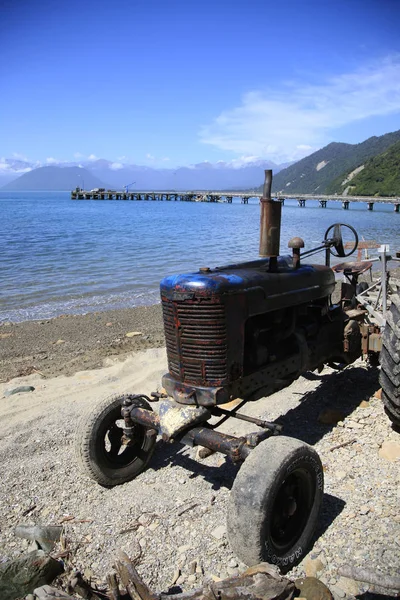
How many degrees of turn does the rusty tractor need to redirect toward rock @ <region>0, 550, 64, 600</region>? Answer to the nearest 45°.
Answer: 0° — it already faces it

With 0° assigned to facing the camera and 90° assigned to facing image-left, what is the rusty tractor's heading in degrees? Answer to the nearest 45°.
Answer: approximately 45°

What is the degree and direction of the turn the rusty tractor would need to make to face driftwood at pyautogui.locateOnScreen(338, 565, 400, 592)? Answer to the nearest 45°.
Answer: approximately 90° to its left

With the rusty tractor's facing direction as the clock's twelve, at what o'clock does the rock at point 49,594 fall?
The rock is roughly at 12 o'clock from the rusty tractor.
